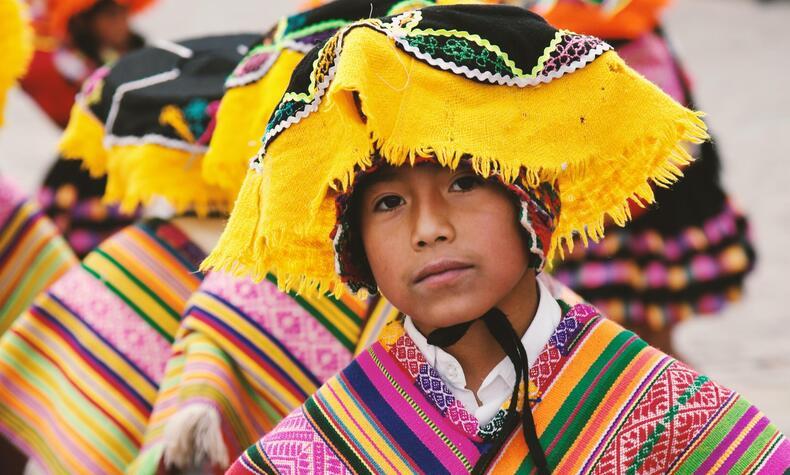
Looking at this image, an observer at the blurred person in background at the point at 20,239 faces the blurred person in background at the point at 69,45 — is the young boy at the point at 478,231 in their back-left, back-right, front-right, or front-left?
back-right

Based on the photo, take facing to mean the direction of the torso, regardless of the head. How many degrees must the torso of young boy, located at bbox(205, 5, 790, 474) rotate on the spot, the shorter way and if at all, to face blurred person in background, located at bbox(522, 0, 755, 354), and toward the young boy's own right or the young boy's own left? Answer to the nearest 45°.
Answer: approximately 180°

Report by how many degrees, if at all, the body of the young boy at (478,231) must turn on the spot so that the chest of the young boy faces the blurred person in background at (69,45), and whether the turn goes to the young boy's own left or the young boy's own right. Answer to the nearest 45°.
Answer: approximately 135° to the young boy's own right

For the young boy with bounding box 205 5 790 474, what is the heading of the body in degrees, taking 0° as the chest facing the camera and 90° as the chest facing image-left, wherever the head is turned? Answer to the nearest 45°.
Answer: approximately 0°

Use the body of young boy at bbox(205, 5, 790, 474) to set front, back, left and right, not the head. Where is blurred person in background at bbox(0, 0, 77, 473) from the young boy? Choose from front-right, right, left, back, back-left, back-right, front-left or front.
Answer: back-right

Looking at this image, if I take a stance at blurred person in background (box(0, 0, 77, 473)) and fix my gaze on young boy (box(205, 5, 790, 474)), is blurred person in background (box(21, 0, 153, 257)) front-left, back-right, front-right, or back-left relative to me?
back-left
